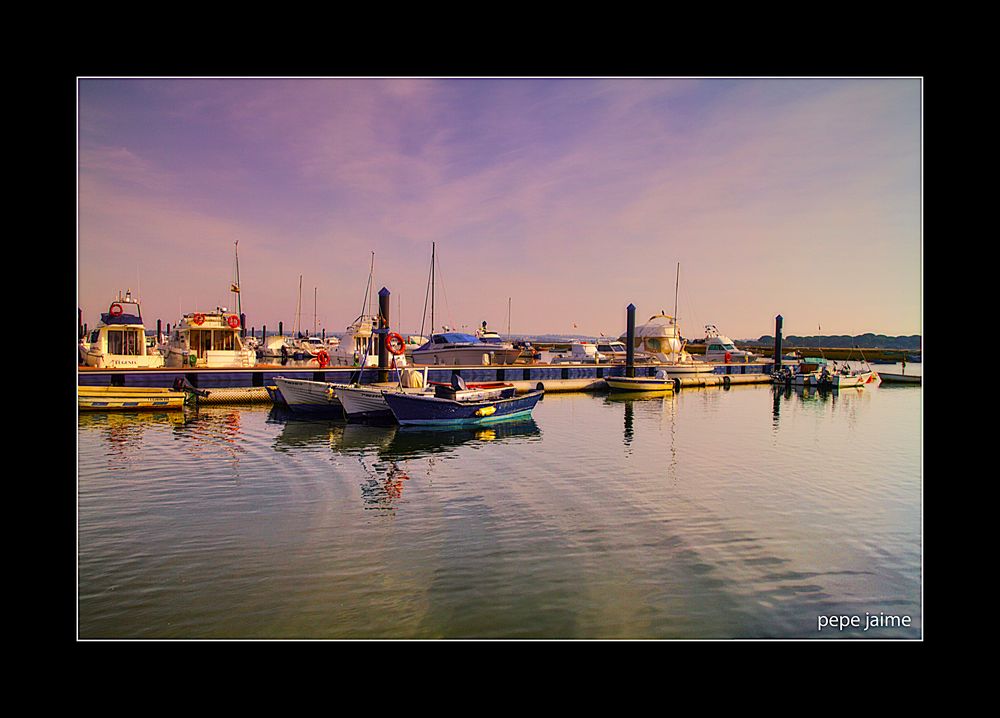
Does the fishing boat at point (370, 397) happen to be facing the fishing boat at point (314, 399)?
no

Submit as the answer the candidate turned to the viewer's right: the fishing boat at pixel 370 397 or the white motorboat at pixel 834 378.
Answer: the white motorboat

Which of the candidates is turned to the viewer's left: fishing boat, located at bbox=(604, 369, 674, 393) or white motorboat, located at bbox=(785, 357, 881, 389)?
the fishing boat

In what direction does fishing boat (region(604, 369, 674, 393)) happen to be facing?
to the viewer's left

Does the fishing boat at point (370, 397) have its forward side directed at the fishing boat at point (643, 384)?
no

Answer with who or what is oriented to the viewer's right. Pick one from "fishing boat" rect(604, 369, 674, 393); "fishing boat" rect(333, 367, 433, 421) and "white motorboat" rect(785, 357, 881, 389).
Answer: the white motorboat

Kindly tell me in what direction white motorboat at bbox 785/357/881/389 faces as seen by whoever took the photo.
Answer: facing to the right of the viewer

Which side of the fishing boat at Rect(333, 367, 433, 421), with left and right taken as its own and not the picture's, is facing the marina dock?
right

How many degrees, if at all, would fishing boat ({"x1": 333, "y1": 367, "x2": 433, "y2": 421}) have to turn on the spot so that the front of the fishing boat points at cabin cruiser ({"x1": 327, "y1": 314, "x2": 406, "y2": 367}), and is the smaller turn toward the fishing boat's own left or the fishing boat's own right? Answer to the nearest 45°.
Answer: approximately 135° to the fishing boat's own right

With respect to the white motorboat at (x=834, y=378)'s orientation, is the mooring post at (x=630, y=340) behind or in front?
behind
